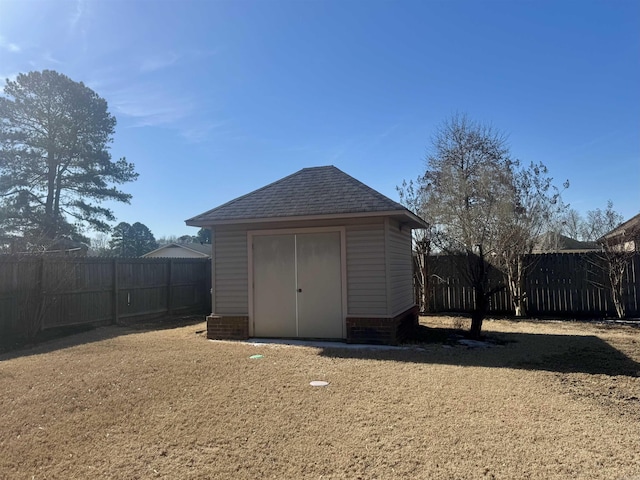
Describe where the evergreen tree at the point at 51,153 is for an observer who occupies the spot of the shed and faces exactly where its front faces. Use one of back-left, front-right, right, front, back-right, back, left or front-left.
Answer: back-right

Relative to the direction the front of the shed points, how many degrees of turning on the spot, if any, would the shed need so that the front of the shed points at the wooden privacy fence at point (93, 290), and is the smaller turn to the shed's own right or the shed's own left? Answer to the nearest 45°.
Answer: approximately 135° to the shed's own right

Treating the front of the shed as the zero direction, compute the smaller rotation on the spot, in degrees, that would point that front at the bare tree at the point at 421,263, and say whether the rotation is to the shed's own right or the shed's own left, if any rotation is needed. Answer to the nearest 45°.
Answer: approximately 135° to the shed's own left

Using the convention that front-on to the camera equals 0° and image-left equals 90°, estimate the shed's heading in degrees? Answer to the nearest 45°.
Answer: approximately 0°

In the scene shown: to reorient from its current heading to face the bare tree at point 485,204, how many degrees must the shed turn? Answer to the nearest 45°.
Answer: approximately 135° to its left

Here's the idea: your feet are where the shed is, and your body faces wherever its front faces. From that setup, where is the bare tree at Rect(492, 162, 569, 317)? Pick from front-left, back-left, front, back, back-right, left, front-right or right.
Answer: back-left
